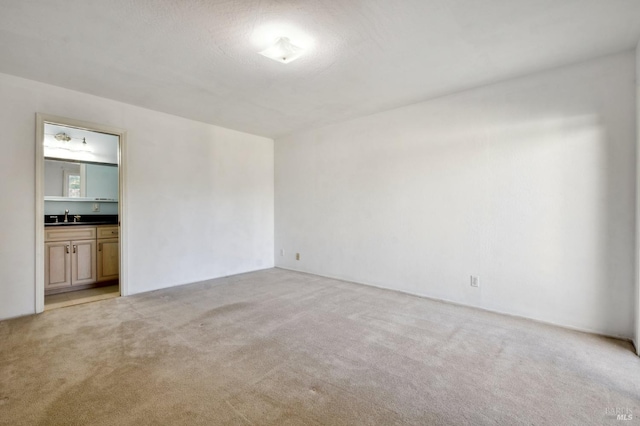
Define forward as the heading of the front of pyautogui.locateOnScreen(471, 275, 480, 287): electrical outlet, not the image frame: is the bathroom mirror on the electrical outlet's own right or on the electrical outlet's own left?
on the electrical outlet's own right

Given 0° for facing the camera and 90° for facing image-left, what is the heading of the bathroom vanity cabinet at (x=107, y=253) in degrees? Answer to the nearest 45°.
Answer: approximately 0°

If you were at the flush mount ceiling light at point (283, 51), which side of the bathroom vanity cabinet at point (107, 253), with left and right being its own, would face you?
front

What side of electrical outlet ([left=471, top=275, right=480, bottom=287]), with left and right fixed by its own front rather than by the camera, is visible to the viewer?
front
